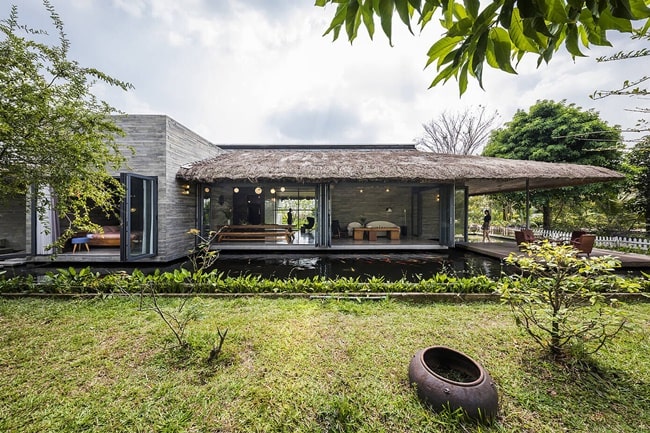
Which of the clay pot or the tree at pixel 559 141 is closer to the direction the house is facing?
the clay pot

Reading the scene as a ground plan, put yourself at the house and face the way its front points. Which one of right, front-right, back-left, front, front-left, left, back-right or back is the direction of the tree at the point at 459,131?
back-left

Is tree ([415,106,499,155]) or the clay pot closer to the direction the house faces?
the clay pot

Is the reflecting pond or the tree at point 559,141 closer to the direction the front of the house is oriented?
the reflecting pond

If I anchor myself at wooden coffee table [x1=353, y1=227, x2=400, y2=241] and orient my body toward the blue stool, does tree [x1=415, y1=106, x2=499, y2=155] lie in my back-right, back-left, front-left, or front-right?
back-right

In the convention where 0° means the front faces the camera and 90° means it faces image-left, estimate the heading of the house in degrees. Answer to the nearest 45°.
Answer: approximately 0°

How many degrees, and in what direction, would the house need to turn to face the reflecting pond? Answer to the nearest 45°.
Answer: approximately 45° to its left

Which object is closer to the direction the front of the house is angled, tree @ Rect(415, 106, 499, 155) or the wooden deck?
the wooden deck

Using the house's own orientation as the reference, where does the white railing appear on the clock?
The white railing is roughly at 9 o'clock from the house.

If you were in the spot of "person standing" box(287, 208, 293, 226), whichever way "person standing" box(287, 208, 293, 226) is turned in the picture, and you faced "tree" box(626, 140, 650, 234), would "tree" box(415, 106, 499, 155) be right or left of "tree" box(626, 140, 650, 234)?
left

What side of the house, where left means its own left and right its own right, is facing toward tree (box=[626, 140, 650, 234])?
left

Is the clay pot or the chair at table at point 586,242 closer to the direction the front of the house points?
the clay pot
